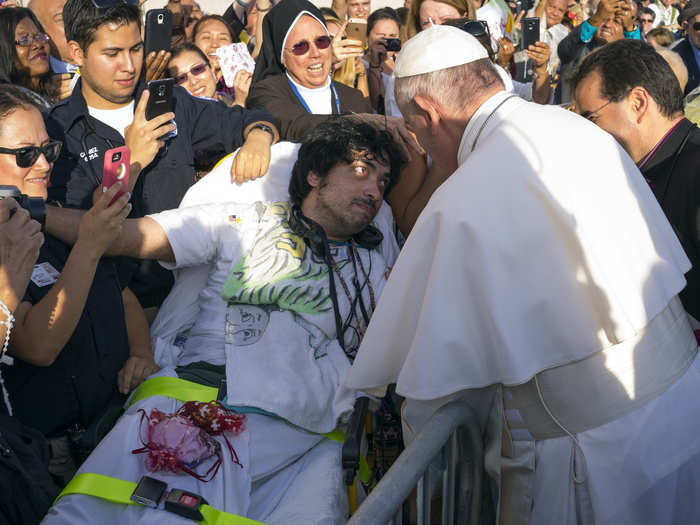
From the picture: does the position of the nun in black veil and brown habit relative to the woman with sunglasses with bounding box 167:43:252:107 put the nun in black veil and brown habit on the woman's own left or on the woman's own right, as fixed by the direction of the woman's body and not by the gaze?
on the woman's own left

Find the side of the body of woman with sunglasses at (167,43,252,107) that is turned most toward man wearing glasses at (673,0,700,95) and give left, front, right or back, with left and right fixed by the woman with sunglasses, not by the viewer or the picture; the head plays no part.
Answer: left

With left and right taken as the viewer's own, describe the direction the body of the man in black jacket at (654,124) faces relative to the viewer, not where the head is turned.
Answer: facing to the left of the viewer

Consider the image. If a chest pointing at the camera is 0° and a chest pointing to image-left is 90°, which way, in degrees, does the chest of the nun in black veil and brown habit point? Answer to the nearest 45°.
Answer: approximately 315°

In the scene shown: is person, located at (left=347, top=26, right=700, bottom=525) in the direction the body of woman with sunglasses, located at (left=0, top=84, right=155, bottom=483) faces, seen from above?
yes

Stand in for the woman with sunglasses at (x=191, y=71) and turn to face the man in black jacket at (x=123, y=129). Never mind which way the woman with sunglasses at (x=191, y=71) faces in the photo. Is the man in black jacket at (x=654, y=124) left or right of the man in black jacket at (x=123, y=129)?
left

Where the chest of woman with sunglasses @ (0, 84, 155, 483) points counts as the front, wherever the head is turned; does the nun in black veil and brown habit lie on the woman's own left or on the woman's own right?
on the woman's own left

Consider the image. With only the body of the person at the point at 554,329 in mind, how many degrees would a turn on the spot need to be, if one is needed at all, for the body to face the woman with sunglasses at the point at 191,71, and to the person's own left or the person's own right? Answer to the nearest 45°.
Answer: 0° — they already face them
